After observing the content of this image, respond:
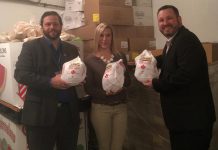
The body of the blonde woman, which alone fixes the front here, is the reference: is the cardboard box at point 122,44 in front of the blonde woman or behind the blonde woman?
behind

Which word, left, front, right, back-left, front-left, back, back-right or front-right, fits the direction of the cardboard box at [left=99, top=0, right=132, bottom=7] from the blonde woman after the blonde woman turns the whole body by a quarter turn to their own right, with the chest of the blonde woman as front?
right

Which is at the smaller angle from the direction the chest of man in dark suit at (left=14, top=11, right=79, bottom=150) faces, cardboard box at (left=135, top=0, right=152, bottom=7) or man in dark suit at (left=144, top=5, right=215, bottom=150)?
the man in dark suit

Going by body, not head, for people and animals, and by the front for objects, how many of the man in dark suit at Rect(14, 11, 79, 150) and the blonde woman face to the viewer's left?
0

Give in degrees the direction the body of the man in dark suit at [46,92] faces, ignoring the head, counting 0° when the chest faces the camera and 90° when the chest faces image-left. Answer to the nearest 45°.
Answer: approximately 315°

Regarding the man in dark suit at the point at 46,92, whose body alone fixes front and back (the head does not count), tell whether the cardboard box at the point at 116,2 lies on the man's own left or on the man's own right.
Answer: on the man's own left

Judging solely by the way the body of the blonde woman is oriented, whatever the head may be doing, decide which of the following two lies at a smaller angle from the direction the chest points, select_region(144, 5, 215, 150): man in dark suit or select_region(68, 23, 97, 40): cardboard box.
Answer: the man in dark suit

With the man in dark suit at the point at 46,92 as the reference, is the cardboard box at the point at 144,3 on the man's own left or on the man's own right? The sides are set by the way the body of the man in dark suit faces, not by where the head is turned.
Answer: on the man's own left

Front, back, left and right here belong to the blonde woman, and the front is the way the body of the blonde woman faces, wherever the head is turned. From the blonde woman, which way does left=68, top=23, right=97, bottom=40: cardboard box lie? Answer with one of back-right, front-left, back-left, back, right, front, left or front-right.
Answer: back

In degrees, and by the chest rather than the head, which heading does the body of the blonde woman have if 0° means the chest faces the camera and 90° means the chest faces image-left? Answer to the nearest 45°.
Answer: approximately 0°

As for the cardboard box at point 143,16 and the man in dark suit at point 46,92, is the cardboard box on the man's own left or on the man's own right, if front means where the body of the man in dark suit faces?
on the man's own left
